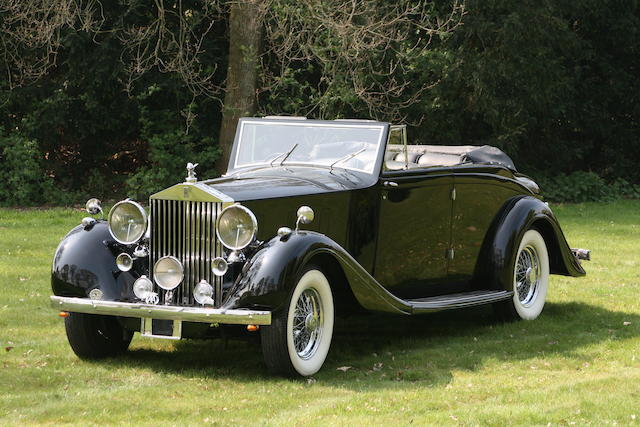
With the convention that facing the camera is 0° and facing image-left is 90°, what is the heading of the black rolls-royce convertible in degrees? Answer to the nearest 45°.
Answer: approximately 45°

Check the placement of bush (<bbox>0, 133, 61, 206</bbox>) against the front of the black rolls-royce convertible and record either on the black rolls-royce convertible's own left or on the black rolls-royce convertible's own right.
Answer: on the black rolls-royce convertible's own right

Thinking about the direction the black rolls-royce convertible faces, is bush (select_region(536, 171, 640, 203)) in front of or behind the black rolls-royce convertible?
behind

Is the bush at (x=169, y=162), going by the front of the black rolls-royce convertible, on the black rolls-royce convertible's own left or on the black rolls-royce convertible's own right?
on the black rolls-royce convertible's own right
